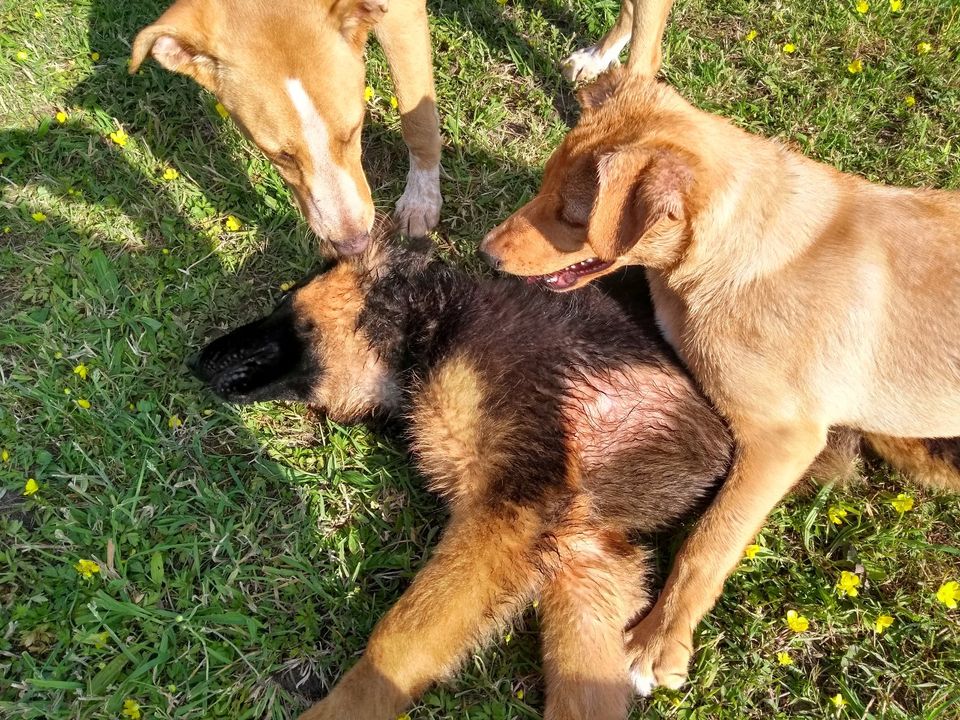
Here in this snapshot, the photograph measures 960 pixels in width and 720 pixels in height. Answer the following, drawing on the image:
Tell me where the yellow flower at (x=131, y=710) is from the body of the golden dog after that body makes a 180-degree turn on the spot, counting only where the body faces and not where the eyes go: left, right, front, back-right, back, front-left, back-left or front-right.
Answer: back-right

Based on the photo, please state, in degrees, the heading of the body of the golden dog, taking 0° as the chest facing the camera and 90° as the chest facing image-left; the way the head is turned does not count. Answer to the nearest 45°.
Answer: approximately 90°

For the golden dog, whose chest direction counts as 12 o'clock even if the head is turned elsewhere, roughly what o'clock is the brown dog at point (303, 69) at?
The brown dog is roughly at 12 o'clock from the golden dog.
